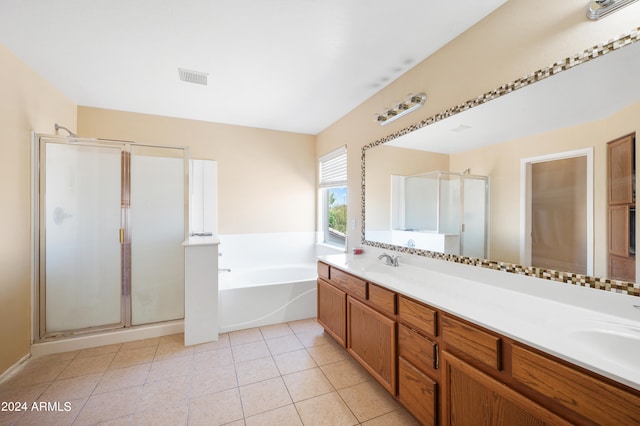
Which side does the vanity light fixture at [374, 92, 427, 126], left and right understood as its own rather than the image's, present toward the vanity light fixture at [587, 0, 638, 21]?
left

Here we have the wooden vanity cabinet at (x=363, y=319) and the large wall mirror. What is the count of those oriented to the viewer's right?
0

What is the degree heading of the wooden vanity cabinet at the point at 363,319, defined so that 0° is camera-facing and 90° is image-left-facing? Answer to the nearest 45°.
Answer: approximately 45°

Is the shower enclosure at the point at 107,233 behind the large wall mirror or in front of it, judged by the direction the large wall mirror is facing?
in front

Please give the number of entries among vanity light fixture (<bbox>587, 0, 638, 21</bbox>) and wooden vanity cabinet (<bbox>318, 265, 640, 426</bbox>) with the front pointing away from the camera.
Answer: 0

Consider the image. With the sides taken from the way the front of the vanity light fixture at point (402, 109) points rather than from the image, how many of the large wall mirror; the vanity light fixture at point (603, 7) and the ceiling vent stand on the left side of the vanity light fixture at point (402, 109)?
2
